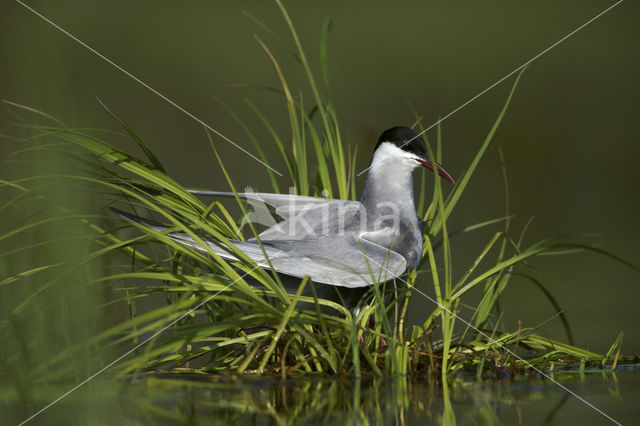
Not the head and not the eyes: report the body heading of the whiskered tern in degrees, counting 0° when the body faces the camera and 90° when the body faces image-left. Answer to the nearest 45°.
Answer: approximately 270°
